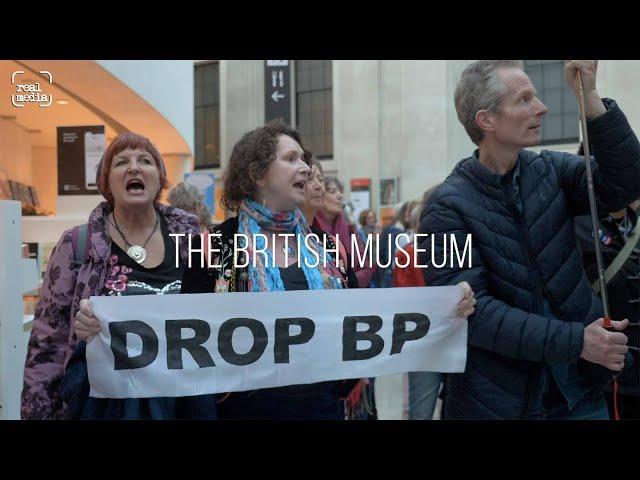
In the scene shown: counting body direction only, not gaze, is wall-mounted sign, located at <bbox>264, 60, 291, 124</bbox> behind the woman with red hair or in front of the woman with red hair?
behind

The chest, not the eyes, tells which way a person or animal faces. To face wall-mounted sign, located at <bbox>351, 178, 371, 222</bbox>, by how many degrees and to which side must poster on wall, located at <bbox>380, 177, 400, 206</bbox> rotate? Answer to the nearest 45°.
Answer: approximately 135° to its right

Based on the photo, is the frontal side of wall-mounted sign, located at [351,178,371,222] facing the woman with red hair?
yes

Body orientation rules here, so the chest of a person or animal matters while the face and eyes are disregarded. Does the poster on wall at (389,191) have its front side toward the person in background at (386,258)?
yes
